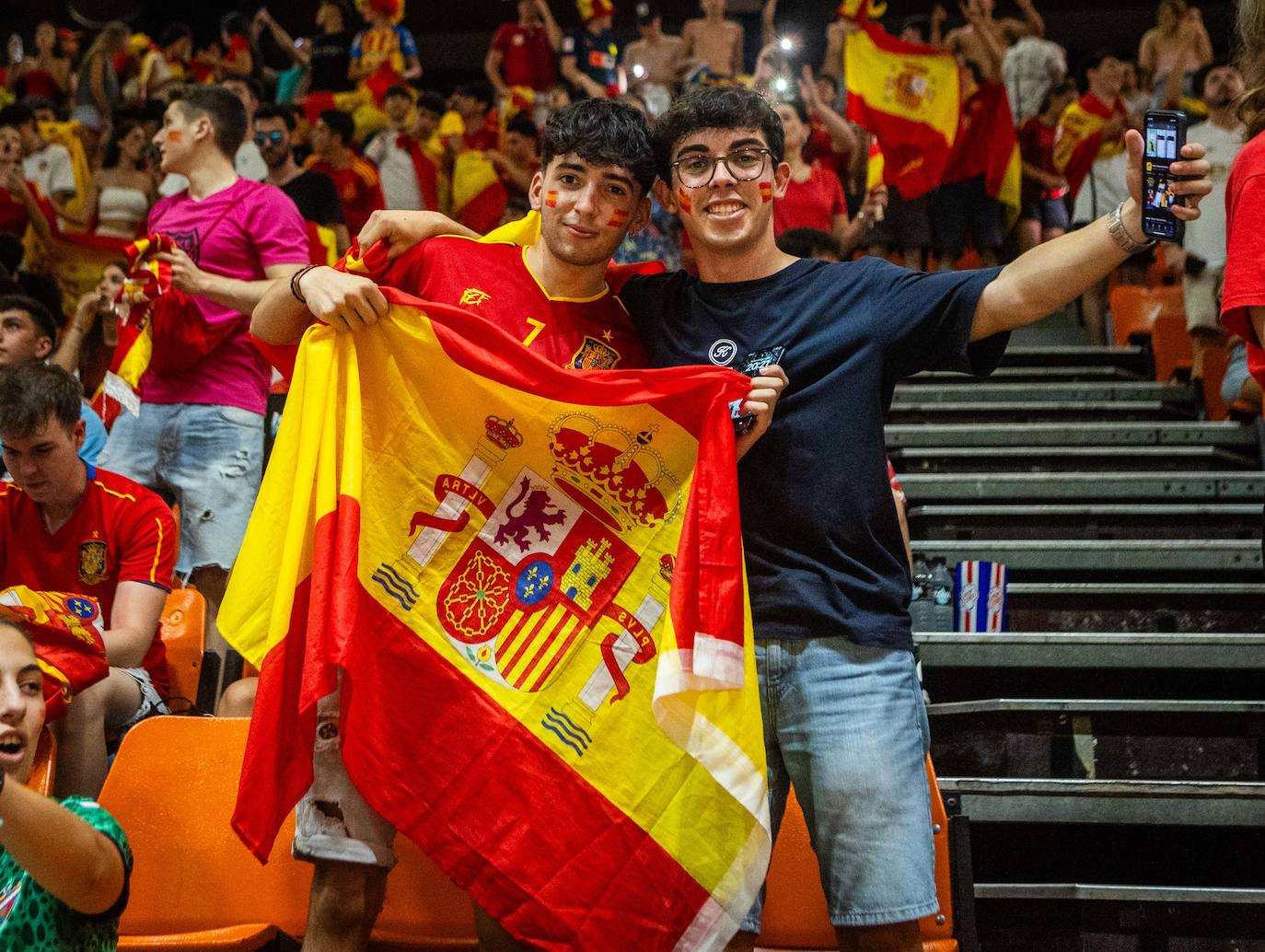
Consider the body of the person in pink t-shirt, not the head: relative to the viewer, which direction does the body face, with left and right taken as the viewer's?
facing the viewer and to the left of the viewer

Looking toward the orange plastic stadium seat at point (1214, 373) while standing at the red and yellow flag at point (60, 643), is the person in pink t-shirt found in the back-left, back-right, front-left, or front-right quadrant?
front-left

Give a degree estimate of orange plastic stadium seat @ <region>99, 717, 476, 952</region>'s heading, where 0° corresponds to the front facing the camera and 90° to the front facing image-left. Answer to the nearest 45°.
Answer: approximately 0°

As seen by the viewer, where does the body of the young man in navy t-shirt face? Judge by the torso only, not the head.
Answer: toward the camera

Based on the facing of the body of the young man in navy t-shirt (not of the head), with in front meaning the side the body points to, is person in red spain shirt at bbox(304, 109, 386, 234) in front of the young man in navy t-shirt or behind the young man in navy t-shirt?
behind

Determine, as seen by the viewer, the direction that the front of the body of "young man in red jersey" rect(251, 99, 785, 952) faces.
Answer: toward the camera

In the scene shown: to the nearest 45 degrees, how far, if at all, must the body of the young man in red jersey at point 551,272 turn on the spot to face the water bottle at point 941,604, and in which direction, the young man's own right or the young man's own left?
approximately 135° to the young man's own left

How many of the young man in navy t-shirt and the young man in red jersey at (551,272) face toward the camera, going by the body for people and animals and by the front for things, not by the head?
2

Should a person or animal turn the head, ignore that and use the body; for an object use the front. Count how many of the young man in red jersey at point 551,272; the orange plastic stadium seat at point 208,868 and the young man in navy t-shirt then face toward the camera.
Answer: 3

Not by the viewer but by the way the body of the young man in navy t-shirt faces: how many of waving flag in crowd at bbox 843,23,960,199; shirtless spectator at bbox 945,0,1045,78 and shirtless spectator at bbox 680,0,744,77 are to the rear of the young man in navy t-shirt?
3

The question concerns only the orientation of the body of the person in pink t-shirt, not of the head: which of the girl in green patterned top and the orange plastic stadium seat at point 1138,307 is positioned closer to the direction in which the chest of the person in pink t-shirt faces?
the girl in green patterned top

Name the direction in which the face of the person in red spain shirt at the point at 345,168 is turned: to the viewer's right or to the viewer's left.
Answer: to the viewer's left

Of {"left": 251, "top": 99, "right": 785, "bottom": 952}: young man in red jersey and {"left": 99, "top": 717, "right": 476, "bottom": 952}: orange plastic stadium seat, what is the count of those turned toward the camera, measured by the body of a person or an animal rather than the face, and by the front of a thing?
2

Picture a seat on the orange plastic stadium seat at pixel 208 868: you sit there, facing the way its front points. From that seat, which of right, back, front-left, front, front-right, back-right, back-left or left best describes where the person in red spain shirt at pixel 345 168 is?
back

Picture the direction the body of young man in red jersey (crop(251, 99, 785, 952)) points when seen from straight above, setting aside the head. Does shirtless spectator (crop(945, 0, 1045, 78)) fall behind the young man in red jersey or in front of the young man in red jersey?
behind

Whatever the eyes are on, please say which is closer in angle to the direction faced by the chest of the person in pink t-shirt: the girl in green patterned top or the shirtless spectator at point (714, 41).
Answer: the girl in green patterned top
